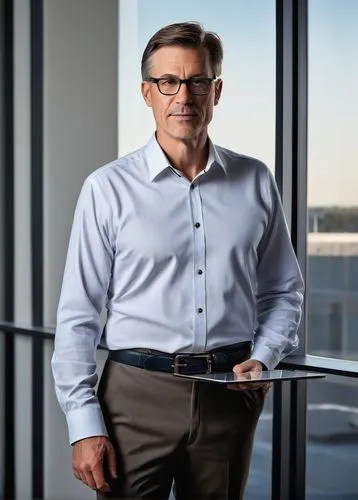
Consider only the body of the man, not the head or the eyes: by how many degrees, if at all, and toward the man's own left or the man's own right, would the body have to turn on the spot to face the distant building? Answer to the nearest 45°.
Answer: approximately 135° to the man's own left

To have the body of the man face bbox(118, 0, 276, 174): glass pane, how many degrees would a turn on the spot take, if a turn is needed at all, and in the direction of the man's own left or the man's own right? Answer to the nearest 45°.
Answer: approximately 180°

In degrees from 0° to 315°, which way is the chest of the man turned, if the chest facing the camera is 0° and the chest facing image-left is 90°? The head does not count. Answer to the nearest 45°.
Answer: approximately 0°

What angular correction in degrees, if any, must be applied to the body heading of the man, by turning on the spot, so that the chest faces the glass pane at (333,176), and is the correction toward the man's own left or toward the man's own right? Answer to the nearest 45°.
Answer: approximately 135° to the man's own left
